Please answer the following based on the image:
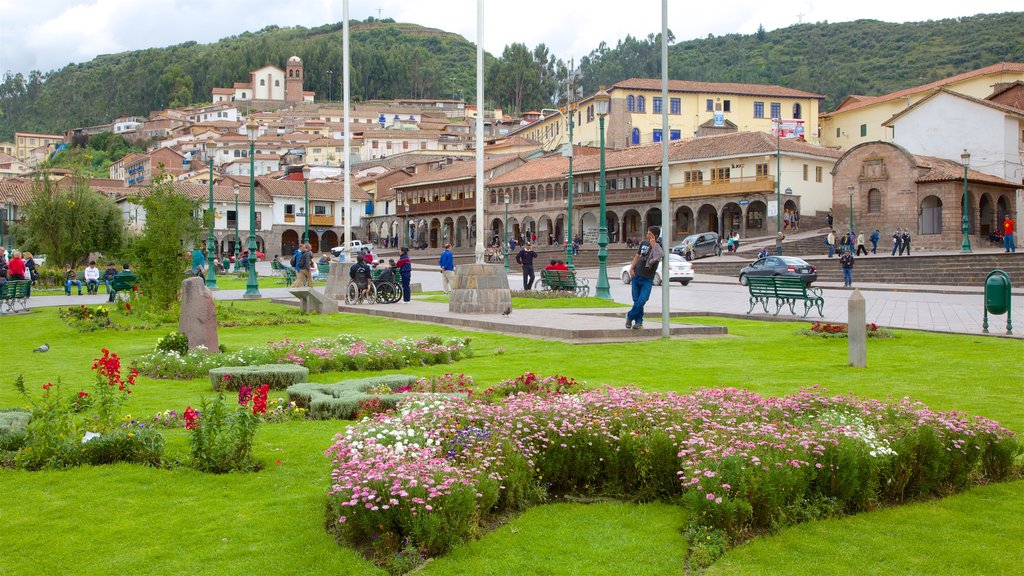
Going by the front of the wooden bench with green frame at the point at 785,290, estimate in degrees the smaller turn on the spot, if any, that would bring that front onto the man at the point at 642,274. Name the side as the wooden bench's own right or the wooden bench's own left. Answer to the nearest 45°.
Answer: approximately 135° to the wooden bench's own right

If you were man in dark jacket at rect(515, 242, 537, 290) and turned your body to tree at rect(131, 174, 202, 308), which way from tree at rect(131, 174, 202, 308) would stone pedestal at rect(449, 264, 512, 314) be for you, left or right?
left

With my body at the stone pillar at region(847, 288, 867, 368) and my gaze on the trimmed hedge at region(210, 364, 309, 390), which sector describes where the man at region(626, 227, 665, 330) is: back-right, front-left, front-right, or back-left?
front-right
